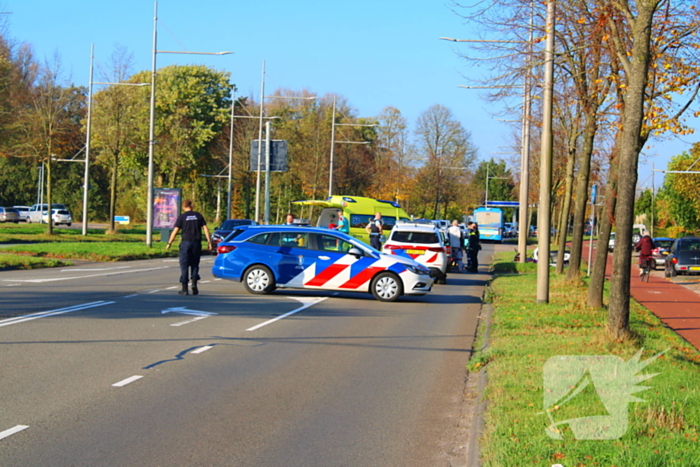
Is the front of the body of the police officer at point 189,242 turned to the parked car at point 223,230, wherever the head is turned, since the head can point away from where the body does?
yes

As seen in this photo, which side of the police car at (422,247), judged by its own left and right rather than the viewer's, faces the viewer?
back

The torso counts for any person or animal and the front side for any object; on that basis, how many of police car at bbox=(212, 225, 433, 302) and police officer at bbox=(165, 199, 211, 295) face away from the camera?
1

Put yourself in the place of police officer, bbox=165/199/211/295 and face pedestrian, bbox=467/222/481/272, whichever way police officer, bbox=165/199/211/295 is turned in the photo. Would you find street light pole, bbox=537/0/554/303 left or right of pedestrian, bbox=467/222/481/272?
right

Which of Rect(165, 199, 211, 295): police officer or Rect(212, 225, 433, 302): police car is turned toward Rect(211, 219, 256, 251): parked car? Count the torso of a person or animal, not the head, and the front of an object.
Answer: the police officer

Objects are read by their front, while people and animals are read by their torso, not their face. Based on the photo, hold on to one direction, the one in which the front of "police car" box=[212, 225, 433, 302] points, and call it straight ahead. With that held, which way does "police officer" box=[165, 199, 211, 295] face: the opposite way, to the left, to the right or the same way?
to the left

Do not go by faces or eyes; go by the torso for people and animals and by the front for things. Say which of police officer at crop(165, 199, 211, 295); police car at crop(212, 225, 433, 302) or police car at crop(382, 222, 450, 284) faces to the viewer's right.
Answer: police car at crop(212, 225, 433, 302)

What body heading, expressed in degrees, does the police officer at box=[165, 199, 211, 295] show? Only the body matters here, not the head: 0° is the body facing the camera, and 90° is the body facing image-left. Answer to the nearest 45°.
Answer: approximately 180°

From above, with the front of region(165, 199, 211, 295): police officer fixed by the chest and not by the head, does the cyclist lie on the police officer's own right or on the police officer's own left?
on the police officer's own right

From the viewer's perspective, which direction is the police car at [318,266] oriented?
to the viewer's right

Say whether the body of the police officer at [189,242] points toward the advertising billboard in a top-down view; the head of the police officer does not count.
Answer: yes

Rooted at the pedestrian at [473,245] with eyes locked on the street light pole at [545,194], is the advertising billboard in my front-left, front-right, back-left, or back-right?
back-right
